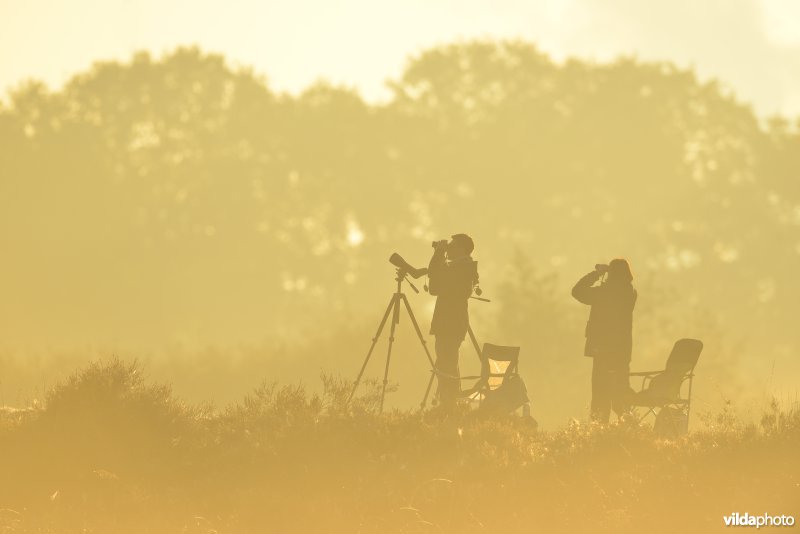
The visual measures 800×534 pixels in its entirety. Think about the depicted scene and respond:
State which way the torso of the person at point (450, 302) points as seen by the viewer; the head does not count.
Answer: to the viewer's left

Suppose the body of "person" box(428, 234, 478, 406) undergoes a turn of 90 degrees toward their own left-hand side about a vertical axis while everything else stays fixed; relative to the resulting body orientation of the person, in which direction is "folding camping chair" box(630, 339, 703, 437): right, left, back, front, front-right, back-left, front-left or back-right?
left
